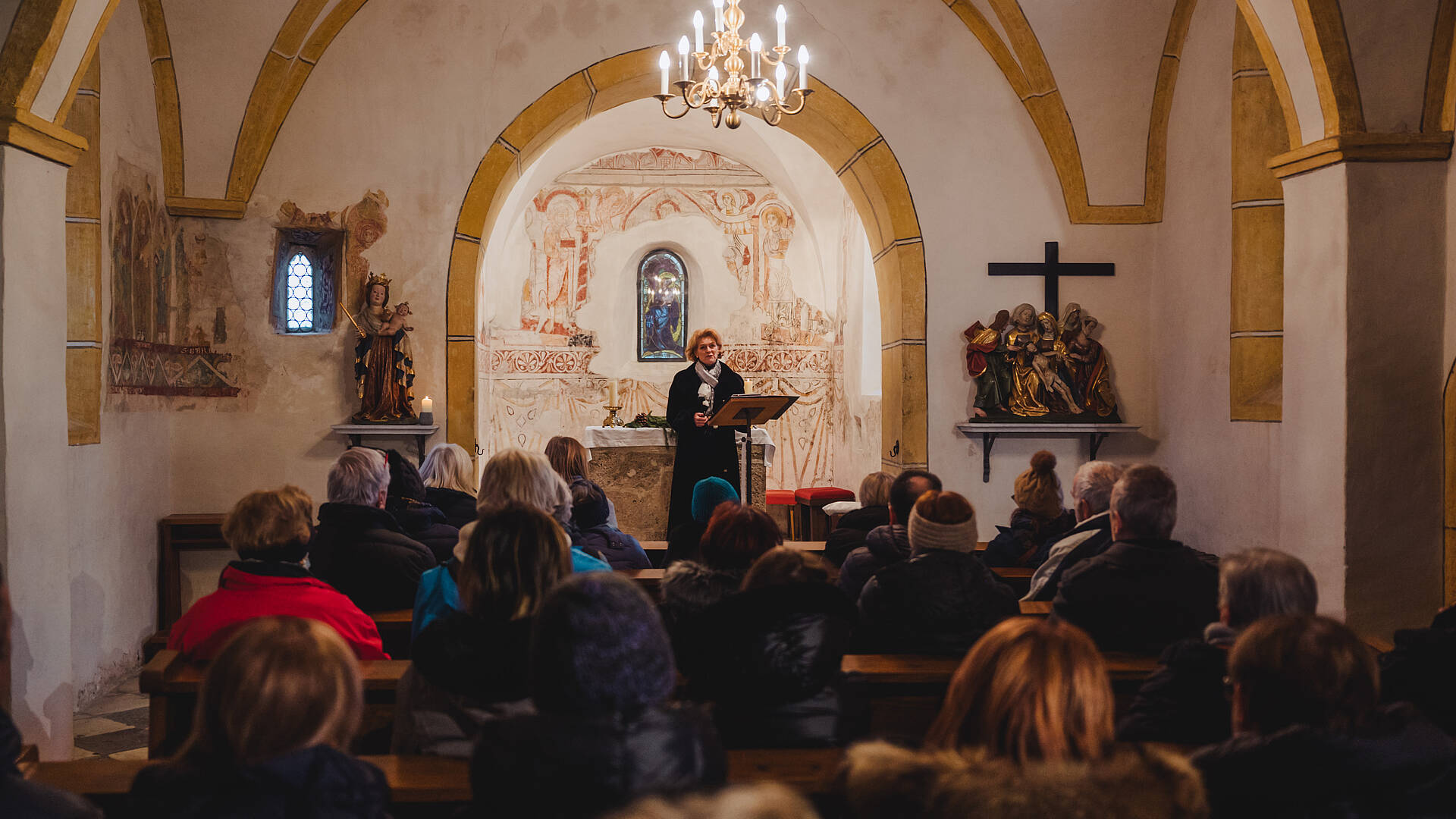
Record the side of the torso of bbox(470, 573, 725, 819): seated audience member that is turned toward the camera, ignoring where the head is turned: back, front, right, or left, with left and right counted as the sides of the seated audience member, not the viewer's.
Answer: back

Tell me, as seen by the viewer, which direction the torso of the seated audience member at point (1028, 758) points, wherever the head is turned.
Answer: away from the camera

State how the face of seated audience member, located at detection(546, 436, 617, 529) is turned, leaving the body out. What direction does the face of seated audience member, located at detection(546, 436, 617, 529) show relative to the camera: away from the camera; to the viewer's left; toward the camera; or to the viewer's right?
away from the camera

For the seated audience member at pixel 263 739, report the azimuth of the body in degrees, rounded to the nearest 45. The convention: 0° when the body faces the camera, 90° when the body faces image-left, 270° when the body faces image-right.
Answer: approximately 180°

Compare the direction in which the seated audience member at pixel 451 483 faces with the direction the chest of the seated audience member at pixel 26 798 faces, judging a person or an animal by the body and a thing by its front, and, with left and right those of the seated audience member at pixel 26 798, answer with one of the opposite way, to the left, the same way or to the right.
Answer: the same way

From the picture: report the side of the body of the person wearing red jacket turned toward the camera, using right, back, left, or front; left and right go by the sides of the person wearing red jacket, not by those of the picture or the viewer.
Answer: back

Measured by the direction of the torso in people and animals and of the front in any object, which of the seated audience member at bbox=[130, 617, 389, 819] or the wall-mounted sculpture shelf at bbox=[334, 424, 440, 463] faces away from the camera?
the seated audience member

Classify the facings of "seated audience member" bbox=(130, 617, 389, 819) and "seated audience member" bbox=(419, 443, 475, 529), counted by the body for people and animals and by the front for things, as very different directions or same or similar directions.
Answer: same or similar directions

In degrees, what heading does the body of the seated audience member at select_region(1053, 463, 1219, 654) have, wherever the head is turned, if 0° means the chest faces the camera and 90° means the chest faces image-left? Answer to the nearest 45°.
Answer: approximately 180°

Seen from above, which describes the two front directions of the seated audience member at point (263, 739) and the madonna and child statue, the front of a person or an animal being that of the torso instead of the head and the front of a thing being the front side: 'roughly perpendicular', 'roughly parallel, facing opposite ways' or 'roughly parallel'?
roughly parallel, facing opposite ways

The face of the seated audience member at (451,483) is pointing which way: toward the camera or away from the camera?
away from the camera

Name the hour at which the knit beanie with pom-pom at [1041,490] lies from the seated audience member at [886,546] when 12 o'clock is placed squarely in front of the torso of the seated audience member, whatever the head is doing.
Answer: The knit beanie with pom-pom is roughly at 1 o'clock from the seated audience member.

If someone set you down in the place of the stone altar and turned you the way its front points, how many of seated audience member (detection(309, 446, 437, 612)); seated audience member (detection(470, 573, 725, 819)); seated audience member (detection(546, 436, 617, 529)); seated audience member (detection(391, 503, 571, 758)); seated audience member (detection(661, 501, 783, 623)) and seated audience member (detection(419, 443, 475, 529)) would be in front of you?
6

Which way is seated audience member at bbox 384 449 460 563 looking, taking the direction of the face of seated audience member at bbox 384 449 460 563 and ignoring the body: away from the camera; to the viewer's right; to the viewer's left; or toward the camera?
away from the camera

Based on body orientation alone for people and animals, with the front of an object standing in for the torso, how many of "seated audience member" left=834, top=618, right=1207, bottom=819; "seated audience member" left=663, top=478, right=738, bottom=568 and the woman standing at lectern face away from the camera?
2

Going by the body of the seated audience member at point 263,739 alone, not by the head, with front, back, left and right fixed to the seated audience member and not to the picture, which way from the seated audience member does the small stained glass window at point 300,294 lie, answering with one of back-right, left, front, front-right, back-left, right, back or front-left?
front

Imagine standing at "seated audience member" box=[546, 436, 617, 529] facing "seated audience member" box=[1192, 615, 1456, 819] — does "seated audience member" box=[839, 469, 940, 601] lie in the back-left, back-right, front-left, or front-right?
front-left

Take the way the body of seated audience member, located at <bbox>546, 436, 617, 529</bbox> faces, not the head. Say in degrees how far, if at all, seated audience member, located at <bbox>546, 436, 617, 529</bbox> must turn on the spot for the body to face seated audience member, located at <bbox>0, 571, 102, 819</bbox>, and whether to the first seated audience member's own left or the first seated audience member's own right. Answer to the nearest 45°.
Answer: approximately 180°

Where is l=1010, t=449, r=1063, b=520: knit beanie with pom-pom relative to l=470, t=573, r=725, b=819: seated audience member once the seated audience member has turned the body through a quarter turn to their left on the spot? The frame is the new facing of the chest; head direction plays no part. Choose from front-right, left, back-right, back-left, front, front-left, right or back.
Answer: back-right

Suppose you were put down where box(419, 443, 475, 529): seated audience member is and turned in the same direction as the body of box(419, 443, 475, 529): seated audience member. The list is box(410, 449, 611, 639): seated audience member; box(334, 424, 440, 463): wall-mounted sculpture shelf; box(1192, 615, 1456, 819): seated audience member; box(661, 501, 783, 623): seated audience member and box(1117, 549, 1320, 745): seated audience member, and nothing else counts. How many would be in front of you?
1

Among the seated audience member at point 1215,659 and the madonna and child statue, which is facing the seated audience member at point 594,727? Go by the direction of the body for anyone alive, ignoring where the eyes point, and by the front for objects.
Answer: the madonna and child statue

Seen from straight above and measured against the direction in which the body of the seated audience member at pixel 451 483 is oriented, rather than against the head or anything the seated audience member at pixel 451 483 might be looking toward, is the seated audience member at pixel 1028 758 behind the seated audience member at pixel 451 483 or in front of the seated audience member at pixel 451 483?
behind

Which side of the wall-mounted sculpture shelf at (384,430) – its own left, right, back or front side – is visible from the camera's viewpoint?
front
